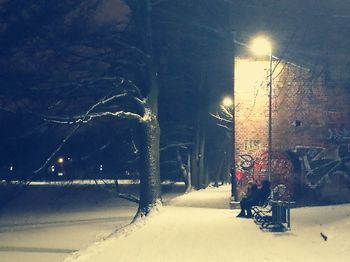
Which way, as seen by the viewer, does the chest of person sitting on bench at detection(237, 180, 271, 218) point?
to the viewer's left

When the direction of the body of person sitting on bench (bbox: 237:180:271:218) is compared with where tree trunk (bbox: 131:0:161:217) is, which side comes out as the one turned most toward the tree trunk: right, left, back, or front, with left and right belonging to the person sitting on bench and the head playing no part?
front
